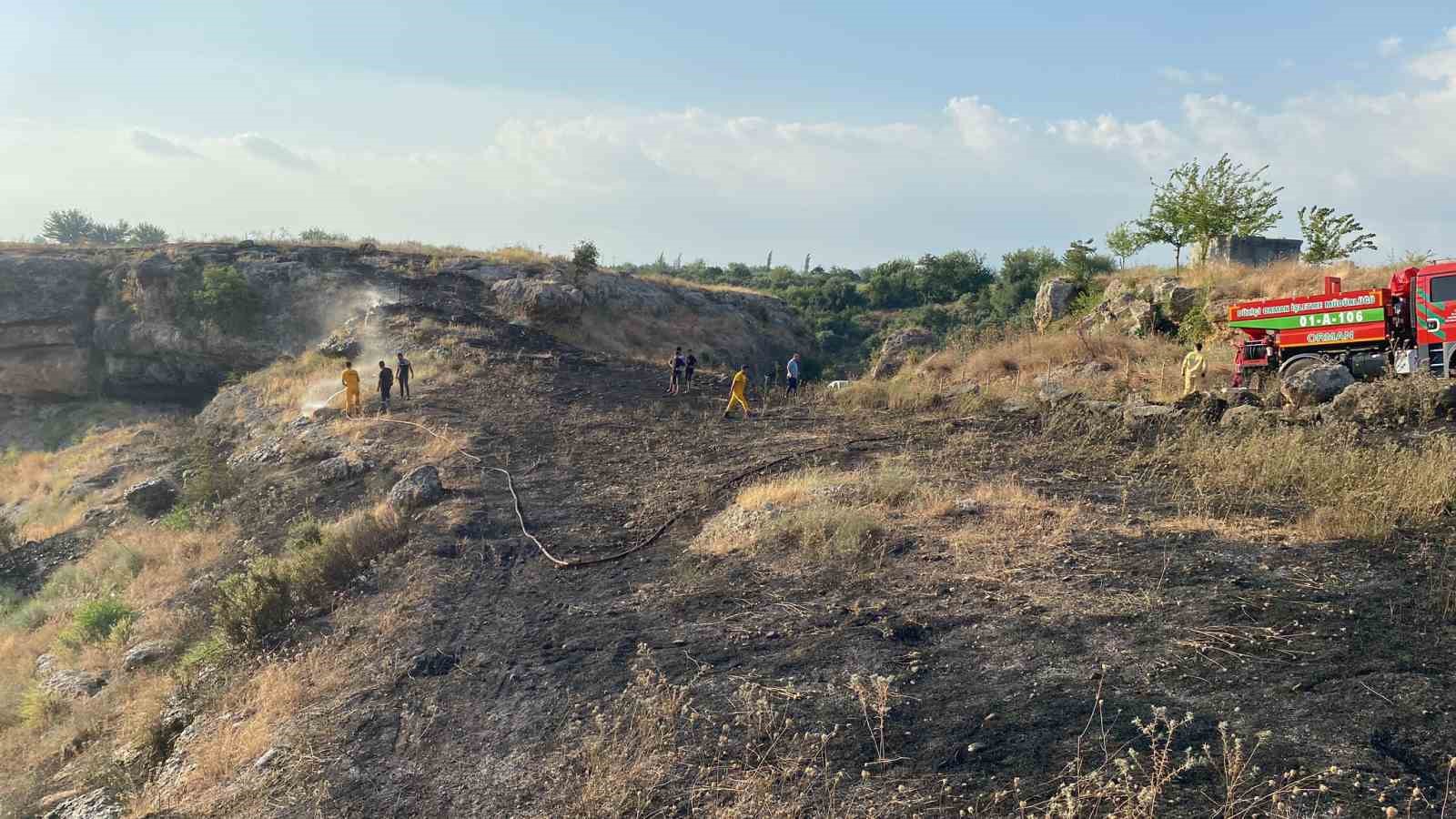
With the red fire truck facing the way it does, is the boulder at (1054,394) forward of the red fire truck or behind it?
behind

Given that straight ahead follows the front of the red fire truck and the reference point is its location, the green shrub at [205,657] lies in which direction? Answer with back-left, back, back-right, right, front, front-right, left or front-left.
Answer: back-right

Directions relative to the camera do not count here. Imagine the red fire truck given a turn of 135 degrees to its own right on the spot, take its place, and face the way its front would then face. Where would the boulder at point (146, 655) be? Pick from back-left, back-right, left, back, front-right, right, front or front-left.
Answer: front

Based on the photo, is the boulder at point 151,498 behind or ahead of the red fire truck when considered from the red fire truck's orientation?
behind

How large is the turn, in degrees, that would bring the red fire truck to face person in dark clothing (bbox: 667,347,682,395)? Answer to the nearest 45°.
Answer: approximately 180°

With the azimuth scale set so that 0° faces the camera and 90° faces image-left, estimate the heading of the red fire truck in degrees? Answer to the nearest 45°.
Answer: approximately 270°

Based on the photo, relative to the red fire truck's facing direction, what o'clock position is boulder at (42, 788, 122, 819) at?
The boulder is roughly at 4 o'clock from the red fire truck.

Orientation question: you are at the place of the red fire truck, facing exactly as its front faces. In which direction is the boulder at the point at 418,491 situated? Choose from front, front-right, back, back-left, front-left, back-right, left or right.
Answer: back-right

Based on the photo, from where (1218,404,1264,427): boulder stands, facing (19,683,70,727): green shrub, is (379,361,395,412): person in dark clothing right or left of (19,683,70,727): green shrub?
right

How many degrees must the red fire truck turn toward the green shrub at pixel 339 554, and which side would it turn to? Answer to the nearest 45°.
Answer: approximately 135° to its right

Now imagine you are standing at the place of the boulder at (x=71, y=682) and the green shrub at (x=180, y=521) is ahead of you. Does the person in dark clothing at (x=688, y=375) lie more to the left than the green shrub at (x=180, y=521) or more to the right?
right

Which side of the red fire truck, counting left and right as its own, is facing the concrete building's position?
left

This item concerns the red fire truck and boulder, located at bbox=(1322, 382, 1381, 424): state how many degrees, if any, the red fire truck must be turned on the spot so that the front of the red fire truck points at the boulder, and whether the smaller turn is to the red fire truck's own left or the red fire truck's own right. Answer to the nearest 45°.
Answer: approximately 90° to the red fire truck's own right

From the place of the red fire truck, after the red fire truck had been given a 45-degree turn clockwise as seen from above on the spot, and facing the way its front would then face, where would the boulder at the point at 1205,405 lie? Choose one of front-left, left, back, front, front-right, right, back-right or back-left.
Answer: right
